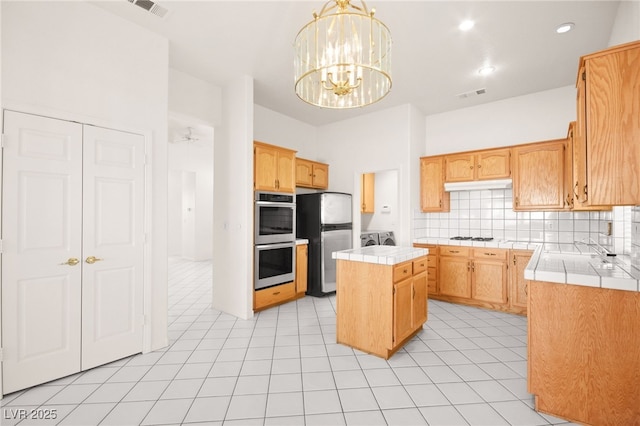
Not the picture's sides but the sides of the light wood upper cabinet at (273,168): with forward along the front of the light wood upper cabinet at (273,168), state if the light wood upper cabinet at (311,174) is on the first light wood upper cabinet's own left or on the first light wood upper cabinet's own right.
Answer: on the first light wood upper cabinet's own left

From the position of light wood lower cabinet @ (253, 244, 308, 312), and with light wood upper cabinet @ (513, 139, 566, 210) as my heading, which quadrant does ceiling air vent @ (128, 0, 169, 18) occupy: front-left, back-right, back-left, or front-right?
back-right

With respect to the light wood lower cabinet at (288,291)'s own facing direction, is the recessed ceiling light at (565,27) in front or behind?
in front

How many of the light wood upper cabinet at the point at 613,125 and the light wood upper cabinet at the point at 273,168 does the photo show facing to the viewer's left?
1
